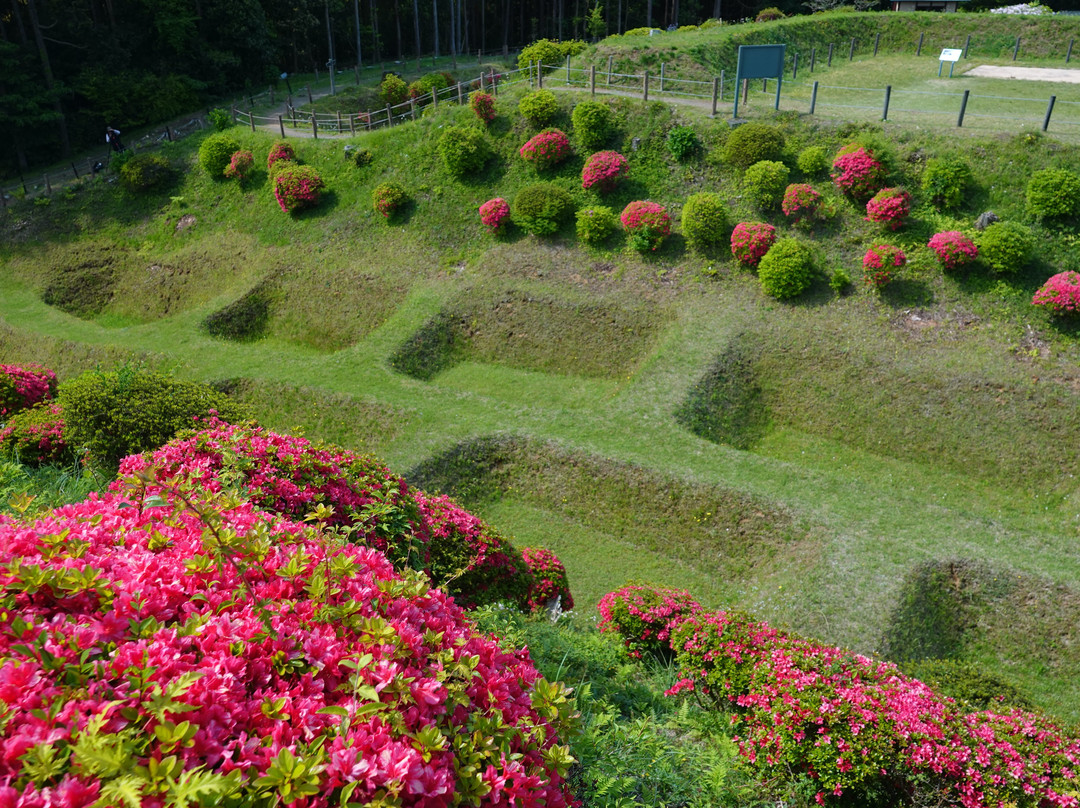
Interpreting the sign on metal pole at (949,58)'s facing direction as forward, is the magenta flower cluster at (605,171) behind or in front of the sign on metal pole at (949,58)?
in front

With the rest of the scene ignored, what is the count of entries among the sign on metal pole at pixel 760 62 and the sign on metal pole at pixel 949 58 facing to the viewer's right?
0

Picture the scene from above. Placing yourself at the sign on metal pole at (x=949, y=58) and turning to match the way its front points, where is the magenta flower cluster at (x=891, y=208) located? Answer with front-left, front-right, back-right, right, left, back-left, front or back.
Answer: front-left

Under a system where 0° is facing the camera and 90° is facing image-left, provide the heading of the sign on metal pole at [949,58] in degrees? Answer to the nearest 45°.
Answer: approximately 45°

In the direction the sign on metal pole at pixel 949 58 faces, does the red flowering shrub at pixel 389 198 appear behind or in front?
in front

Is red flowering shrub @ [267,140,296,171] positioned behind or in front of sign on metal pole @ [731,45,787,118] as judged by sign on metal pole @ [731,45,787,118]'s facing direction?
in front
